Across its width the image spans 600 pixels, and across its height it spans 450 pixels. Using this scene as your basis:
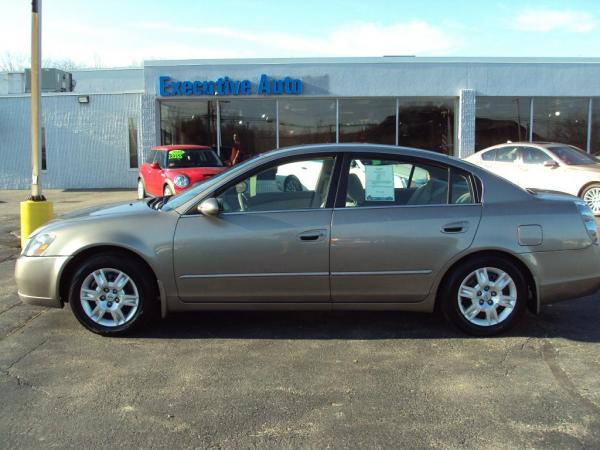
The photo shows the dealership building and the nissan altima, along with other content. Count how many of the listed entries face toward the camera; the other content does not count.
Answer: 1

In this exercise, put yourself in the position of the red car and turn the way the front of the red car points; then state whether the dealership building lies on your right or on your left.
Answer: on your left

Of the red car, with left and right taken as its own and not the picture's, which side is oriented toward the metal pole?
right

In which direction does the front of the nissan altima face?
to the viewer's left

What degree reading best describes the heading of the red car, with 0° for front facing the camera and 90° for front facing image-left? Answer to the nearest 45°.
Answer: approximately 315°

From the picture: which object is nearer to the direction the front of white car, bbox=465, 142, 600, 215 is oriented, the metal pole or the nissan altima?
the nissan altima

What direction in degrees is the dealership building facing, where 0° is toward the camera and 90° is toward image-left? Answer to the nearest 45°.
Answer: approximately 0°

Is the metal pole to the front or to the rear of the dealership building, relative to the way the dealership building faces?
to the front

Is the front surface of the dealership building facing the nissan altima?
yes
